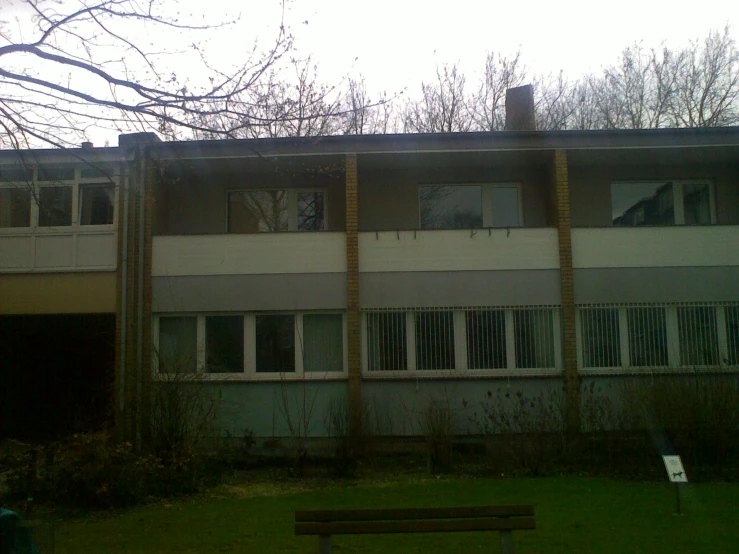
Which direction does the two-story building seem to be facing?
toward the camera

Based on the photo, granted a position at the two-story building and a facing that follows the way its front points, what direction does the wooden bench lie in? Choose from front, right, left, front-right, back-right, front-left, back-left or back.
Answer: front
